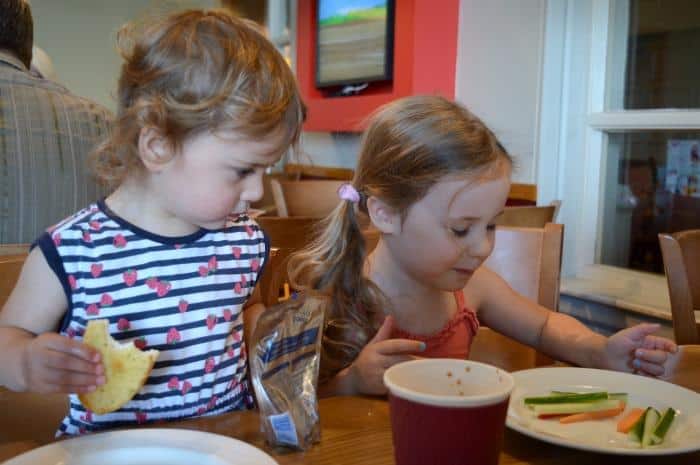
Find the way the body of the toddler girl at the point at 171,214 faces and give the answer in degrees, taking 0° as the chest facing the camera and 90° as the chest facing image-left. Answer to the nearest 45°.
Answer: approximately 315°

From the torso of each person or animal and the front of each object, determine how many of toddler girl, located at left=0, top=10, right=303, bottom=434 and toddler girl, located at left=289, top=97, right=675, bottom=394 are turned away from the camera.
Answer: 0

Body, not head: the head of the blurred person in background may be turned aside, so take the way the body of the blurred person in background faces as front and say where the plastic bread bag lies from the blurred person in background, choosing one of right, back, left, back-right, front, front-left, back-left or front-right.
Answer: back

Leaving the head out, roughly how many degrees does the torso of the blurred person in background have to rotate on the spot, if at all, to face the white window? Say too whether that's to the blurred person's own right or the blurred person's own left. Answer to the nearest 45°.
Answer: approximately 90° to the blurred person's own right

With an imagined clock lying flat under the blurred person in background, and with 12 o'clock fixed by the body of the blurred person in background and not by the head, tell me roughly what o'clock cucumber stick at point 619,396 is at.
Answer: The cucumber stick is roughly at 5 o'clock from the blurred person in background.

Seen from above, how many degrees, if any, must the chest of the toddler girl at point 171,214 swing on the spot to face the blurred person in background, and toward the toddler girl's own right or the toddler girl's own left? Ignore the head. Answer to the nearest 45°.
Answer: approximately 135° to the toddler girl's own left

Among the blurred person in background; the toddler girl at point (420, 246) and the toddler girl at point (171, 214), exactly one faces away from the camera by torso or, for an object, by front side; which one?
the blurred person in background

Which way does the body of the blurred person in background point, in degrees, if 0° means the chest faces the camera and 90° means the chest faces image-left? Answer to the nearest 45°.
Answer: approximately 180°
